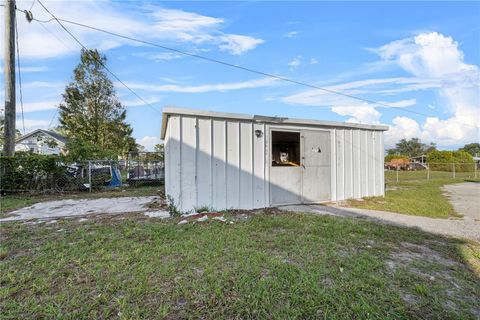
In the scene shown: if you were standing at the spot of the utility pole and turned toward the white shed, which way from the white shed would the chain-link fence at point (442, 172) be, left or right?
left

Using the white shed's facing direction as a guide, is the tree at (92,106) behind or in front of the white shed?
behind

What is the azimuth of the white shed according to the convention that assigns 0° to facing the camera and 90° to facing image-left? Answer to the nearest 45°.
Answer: approximately 315°

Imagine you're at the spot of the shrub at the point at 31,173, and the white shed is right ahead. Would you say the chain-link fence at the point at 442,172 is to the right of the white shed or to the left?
left

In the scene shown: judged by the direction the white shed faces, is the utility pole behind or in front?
behind

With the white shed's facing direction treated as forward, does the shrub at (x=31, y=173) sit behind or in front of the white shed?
behind

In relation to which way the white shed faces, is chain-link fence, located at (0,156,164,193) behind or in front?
behind

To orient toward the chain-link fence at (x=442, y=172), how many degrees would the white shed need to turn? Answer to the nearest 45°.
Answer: approximately 90° to its left
